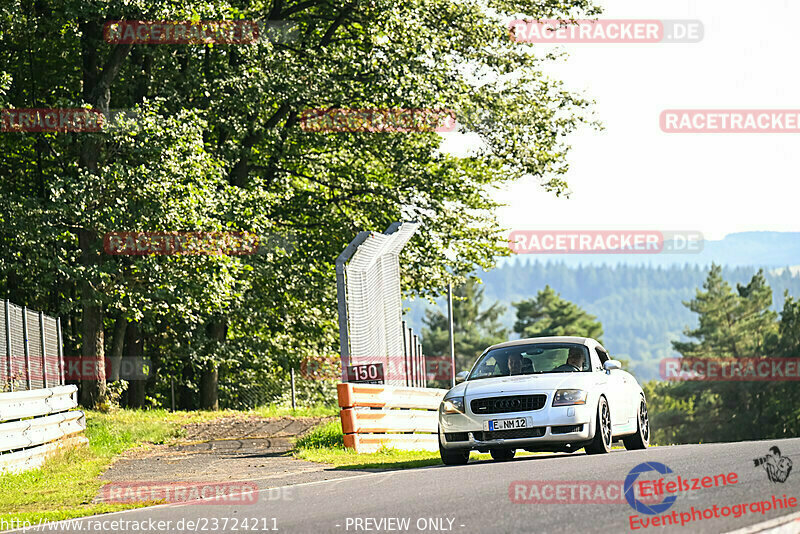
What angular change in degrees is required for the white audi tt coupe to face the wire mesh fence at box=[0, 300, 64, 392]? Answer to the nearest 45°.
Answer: approximately 45° to its right

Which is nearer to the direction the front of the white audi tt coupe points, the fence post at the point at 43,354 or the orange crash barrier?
the fence post

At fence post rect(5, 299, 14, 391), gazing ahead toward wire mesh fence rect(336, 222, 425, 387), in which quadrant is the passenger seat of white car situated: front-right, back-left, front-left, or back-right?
front-right

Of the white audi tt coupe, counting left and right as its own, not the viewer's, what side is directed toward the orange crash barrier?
right

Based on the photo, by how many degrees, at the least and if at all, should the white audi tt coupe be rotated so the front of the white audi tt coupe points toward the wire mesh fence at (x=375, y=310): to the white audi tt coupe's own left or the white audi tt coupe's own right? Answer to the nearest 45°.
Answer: approximately 90° to the white audi tt coupe's own right

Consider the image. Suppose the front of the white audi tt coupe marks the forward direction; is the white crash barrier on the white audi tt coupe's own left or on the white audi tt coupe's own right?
on the white audi tt coupe's own right

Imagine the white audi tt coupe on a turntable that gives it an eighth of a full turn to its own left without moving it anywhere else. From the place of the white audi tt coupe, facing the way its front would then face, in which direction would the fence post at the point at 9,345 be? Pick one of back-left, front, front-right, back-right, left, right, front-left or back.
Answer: right

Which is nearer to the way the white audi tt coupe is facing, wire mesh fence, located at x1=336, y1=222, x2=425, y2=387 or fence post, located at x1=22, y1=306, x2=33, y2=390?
the fence post

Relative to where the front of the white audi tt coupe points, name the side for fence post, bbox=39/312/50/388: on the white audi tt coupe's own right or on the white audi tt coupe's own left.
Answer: on the white audi tt coupe's own right

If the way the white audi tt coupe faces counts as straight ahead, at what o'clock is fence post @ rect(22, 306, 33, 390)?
The fence post is roughly at 2 o'clock from the white audi tt coupe.
